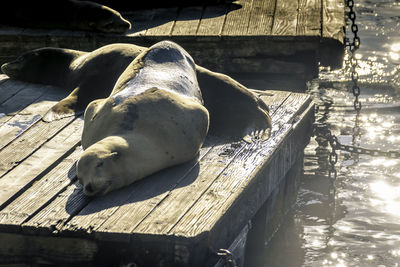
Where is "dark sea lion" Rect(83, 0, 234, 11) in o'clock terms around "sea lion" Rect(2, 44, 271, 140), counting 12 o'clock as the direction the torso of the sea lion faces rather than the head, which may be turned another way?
The dark sea lion is roughly at 3 o'clock from the sea lion.

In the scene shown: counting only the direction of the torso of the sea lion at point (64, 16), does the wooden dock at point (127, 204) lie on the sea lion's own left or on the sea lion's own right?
on the sea lion's own right

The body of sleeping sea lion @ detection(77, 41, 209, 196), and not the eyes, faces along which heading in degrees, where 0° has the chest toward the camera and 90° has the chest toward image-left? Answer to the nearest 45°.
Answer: approximately 45°

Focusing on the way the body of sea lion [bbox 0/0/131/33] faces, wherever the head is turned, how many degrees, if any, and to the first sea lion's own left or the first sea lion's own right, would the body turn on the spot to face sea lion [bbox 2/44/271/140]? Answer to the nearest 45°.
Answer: approximately 90° to the first sea lion's own right

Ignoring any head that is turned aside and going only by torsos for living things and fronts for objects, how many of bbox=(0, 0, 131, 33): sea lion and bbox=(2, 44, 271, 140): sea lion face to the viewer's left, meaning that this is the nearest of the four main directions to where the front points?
1

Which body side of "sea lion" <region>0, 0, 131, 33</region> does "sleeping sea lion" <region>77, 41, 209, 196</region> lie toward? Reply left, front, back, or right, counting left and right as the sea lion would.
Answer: right

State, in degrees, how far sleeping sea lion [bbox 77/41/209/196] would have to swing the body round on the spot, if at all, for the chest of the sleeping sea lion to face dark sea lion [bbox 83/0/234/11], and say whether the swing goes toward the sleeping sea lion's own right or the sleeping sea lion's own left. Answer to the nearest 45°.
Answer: approximately 135° to the sleeping sea lion's own right

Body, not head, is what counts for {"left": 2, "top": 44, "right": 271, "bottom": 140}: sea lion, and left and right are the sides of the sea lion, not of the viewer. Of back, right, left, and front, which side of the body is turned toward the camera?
left

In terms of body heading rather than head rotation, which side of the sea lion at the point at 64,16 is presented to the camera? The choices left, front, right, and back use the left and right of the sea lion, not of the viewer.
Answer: right
